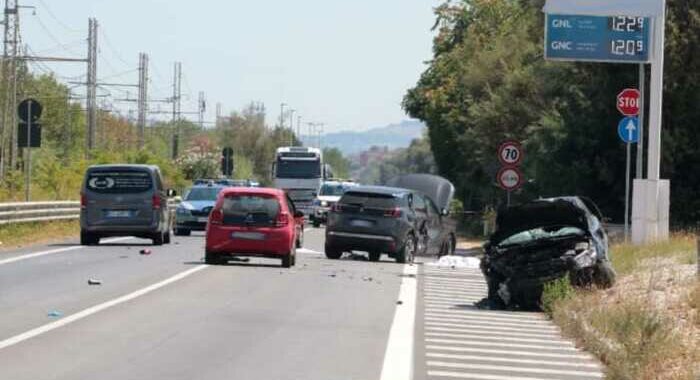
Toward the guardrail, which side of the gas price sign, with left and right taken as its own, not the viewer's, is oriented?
right

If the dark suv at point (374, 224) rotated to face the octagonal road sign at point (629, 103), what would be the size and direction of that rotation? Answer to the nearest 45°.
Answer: approximately 45° to its right

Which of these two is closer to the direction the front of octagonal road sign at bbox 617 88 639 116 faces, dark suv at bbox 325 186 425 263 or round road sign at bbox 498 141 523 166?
the dark suv

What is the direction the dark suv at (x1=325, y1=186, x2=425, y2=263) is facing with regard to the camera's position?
facing away from the viewer and to the right of the viewer

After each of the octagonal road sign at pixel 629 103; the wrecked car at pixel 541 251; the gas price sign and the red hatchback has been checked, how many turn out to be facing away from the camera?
1

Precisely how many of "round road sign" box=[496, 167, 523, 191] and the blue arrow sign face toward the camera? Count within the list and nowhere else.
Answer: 2

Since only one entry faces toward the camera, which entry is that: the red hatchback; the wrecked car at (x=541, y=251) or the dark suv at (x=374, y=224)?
the wrecked car

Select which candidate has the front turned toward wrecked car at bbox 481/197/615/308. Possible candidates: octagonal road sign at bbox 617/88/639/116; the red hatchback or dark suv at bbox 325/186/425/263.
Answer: the octagonal road sign

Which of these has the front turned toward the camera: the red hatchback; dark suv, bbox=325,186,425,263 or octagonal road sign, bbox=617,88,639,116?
the octagonal road sign

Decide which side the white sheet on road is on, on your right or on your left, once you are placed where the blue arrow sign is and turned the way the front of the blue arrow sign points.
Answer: on your right

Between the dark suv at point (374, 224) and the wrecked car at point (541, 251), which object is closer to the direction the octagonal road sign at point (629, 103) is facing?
the wrecked car

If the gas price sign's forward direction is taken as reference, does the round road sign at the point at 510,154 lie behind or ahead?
behind

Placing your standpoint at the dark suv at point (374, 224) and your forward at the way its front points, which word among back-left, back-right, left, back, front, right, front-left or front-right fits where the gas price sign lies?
front-right
